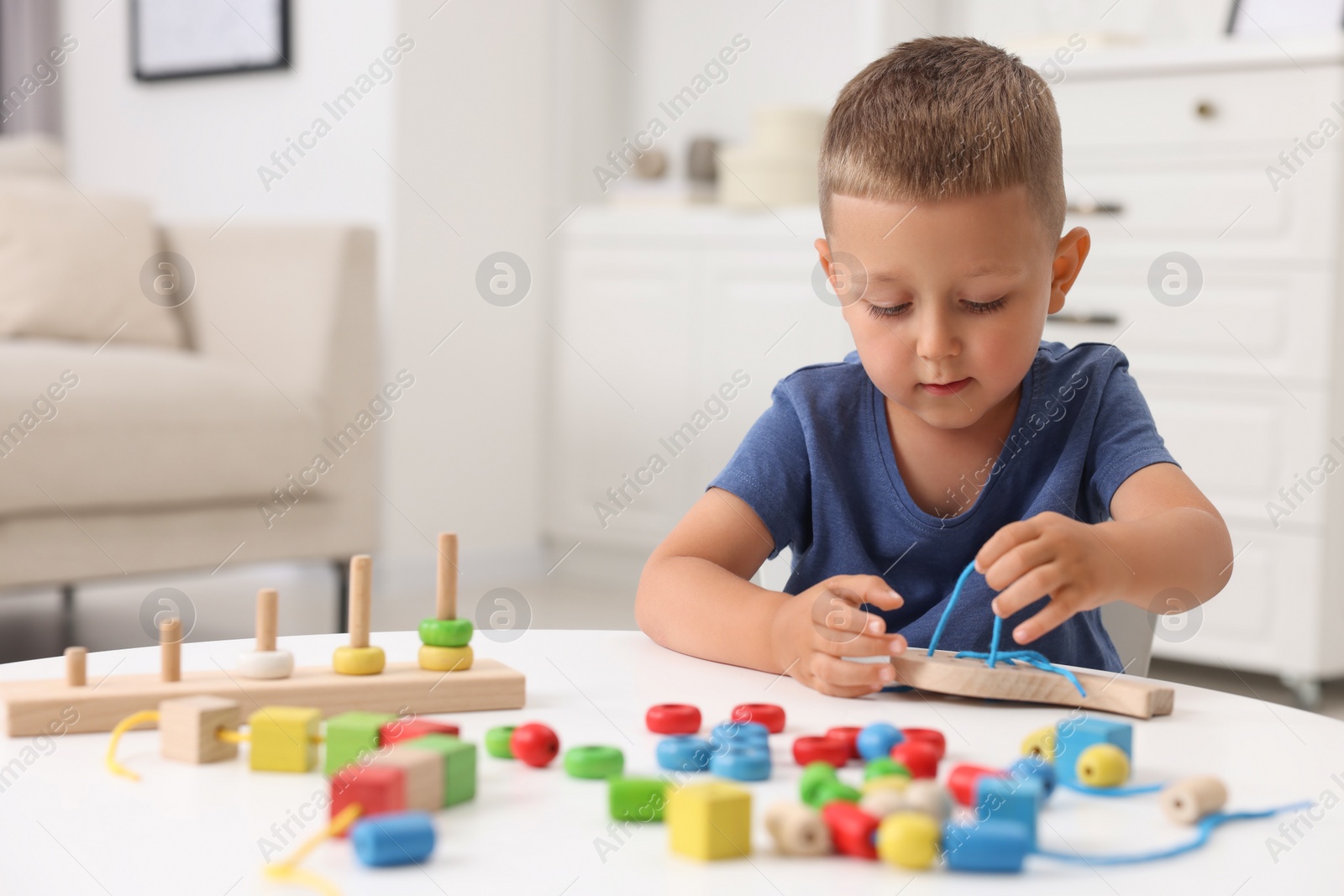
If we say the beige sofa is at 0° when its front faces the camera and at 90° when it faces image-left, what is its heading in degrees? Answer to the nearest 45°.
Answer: approximately 315°

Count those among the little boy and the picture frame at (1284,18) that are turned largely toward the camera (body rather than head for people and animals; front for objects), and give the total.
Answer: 2
